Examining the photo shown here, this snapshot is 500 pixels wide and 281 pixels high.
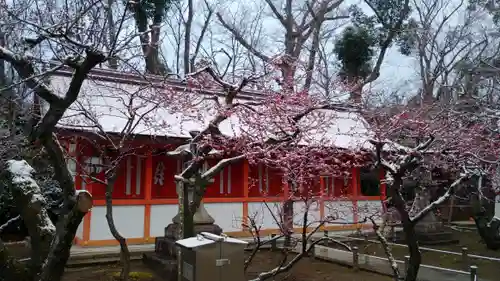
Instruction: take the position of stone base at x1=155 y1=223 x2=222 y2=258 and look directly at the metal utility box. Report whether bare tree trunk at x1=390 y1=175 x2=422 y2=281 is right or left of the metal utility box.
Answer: left

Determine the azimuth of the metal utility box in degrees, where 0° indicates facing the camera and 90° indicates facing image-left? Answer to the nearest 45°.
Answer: approximately 315°

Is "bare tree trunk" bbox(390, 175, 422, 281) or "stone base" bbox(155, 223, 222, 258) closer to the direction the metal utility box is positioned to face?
the bare tree trunk

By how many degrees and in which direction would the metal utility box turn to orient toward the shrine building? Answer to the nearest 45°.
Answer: approximately 135° to its left

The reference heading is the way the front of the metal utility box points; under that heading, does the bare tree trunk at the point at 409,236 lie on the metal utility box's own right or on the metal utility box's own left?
on the metal utility box's own left
